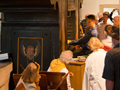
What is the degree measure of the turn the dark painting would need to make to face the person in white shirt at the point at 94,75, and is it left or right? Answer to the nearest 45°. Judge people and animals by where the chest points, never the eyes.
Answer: approximately 45° to its left

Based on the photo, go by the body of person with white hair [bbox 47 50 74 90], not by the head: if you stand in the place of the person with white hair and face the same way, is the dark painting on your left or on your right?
on your left

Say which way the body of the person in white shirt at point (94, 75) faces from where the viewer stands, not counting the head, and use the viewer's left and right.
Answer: facing away from the viewer and to the left of the viewer

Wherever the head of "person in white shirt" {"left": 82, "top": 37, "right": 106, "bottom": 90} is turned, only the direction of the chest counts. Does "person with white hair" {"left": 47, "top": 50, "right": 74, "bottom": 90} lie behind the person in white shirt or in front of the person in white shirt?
in front

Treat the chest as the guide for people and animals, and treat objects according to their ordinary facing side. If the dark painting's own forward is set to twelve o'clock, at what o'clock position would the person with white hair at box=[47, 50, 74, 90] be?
The person with white hair is roughly at 11 o'clock from the dark painting.

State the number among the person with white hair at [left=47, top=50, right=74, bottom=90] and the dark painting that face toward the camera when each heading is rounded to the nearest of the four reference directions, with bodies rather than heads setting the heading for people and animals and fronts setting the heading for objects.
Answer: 1

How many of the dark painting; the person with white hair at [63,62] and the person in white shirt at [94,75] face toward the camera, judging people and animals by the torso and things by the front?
1
